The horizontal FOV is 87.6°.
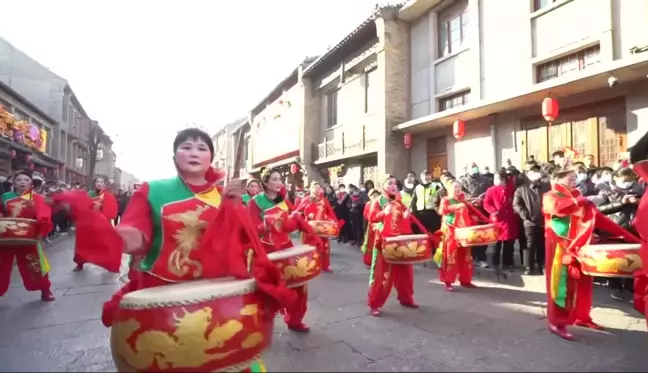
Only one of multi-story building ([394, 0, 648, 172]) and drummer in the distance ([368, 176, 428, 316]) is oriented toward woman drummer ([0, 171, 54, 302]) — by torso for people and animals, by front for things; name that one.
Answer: the multi-story building

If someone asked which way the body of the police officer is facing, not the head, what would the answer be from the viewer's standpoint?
toward the camera

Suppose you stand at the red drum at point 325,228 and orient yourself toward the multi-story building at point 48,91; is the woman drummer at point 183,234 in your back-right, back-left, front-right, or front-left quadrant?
back-left

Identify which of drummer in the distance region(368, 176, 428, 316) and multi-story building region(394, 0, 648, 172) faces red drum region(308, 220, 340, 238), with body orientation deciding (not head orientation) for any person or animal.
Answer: the multi-story building

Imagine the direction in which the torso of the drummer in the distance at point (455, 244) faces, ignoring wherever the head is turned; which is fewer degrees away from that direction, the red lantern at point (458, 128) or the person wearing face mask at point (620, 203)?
the person wearing face mask

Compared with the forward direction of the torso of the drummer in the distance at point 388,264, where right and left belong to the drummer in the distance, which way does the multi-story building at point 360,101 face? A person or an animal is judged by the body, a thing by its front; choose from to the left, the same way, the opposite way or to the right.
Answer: to the right

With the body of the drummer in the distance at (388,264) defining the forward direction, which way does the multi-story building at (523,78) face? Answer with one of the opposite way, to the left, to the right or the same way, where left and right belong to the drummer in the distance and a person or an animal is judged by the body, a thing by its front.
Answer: to the right

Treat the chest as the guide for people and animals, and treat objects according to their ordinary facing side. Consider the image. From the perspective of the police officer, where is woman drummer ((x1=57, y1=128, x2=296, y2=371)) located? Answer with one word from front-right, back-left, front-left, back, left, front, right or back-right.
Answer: front

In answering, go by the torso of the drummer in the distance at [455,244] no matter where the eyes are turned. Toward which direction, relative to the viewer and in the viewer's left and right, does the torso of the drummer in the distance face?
facing the viewer and to the right of the viewer

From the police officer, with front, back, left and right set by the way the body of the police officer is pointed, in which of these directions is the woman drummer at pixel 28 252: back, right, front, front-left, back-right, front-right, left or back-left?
front-right

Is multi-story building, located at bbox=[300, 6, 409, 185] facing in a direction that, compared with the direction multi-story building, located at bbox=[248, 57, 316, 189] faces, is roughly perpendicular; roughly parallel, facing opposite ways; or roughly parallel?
roughly parallel

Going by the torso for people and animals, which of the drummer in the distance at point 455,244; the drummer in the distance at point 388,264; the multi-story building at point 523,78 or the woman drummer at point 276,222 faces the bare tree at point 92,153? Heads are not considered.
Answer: the multi-story building
